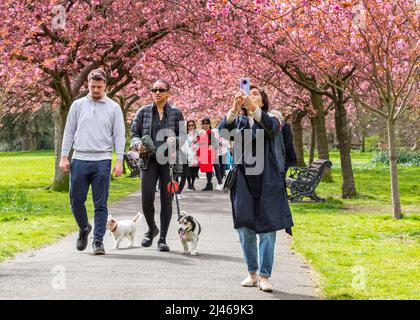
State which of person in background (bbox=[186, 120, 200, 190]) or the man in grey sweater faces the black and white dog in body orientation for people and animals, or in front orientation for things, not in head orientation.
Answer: the person in background

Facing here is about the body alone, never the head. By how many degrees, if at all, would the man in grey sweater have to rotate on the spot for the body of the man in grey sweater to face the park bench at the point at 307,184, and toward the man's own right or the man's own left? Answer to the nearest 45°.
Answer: approximately 135° to the man's own left

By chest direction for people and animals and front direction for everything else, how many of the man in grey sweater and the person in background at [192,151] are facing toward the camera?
2

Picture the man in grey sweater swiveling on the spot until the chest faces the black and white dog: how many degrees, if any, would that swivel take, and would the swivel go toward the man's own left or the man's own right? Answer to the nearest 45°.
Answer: approximately 90° to the man's own left

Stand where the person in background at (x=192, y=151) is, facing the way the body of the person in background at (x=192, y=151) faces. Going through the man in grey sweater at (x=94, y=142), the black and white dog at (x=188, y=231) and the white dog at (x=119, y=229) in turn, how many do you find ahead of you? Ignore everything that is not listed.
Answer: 3

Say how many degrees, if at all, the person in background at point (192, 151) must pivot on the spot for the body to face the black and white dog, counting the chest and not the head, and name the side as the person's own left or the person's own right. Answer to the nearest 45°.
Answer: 0° — they already face it

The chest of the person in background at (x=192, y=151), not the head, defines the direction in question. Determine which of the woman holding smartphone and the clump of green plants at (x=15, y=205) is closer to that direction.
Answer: the woman holding smartphone

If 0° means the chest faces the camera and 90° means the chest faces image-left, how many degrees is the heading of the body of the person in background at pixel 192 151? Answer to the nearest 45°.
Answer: approximately 0°

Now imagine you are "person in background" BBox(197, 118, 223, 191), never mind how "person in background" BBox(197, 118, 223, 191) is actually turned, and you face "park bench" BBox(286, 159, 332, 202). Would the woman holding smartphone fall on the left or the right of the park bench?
right
